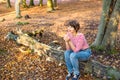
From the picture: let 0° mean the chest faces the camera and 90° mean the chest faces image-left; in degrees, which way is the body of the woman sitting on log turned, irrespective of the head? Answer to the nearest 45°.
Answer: approximately 45°

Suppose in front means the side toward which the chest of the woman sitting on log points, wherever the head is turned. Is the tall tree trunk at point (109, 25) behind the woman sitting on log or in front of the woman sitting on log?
behind
